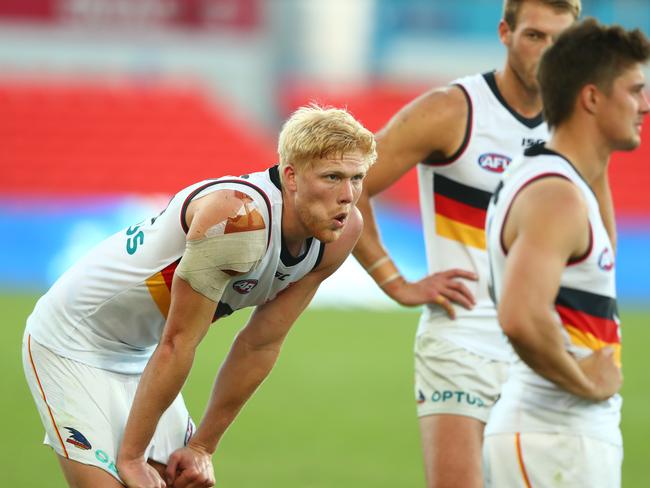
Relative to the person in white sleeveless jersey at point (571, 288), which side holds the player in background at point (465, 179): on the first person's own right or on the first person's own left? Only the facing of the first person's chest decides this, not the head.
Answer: on the first person's own left

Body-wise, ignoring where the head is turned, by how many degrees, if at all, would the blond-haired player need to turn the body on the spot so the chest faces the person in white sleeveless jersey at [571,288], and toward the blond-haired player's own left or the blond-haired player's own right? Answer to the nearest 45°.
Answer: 0° — they already face them

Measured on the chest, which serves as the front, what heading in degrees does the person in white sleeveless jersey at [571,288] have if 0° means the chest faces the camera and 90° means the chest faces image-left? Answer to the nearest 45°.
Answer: approximately 270°

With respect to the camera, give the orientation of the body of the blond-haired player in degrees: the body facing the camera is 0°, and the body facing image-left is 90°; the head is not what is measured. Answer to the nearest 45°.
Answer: approximately 315°

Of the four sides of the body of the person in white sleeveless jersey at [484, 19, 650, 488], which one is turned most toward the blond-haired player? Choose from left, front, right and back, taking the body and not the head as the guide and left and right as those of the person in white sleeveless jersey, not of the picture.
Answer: back

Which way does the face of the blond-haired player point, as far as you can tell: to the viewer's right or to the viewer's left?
to the viewer's right
